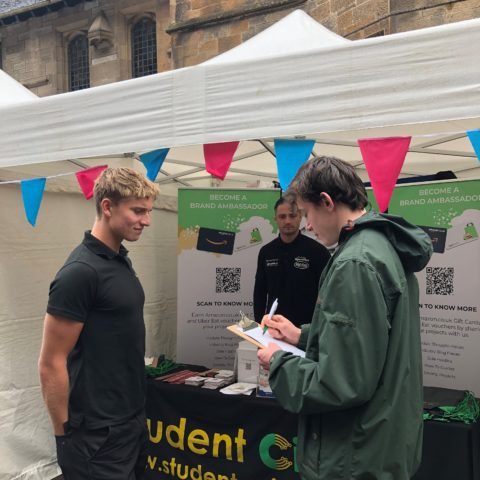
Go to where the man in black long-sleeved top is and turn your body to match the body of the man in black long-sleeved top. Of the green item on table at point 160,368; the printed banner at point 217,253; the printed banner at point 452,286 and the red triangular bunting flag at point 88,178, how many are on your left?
1

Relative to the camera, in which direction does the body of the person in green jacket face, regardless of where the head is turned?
to the viewer's left

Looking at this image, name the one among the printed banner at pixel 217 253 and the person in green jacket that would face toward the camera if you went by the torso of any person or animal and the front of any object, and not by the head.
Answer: the printed banner

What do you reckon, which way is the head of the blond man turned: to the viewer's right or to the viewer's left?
to the viewer's right

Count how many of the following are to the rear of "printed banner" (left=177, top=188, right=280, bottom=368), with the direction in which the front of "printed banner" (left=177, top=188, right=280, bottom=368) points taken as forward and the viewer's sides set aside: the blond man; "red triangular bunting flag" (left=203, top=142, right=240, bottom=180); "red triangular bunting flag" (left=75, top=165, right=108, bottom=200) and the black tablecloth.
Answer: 0

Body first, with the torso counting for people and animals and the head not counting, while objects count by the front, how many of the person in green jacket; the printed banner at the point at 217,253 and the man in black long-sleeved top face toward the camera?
2

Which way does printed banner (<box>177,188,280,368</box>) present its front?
toward the camera

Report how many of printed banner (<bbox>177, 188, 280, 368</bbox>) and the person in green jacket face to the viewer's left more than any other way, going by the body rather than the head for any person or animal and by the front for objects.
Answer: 1

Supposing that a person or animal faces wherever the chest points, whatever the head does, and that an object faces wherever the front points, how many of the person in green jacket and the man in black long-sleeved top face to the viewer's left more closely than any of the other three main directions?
1

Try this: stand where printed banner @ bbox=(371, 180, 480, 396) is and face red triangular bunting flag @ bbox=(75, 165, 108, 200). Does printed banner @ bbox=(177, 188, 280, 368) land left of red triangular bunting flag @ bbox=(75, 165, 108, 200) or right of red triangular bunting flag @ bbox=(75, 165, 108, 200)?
right
